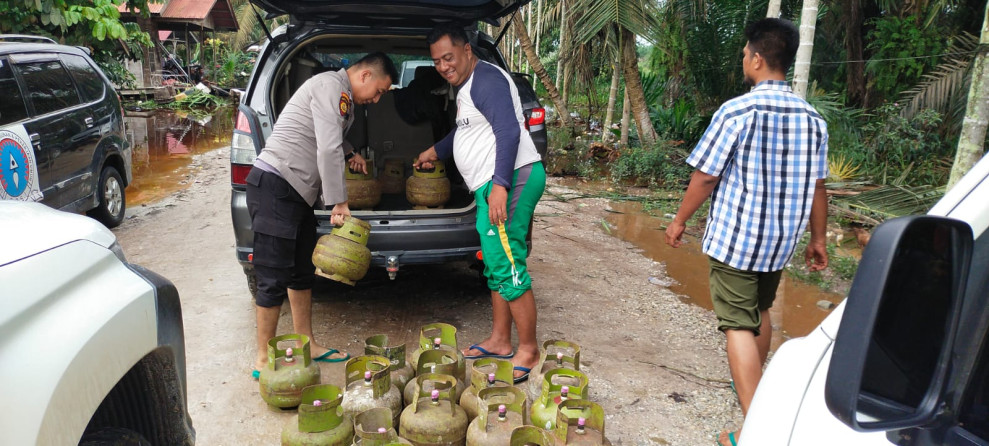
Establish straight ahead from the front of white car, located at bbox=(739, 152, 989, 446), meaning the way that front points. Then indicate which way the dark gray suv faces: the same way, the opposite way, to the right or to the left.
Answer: the same way

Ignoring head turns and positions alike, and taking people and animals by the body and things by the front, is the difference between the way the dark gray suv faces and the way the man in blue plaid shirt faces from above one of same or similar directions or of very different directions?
same or similar directions

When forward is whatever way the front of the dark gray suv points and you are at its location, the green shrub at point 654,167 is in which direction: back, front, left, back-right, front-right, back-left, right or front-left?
front-right

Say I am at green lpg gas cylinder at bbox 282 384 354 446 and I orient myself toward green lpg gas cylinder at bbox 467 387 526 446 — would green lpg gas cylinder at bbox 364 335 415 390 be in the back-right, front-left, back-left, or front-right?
front-left

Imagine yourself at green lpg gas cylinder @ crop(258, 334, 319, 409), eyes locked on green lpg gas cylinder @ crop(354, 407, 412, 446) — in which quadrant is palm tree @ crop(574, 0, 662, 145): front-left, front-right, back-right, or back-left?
back-left

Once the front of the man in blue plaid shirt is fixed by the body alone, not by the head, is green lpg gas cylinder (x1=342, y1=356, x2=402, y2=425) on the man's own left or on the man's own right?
on the man's own left

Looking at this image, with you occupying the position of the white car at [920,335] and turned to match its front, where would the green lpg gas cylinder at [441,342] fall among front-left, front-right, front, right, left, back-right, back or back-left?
front

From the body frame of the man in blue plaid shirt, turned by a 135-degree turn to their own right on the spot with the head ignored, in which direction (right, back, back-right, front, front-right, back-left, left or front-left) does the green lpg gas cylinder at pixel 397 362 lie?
back

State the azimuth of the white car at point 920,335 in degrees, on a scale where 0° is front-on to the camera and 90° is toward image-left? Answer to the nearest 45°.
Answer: approximately 135°

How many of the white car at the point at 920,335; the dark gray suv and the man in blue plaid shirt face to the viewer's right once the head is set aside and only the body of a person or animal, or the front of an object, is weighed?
0

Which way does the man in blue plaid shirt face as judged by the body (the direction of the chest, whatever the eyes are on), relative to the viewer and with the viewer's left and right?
facing away from the viewer and to the left of the viewer

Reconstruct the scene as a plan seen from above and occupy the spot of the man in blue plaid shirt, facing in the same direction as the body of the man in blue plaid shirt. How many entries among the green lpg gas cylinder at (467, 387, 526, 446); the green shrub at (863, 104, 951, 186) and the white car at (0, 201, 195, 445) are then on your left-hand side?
2

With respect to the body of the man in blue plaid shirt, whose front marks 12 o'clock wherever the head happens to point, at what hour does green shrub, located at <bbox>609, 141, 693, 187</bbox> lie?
The green shrub is roughly at 1 o'clock from the man in blue plaid shirt.

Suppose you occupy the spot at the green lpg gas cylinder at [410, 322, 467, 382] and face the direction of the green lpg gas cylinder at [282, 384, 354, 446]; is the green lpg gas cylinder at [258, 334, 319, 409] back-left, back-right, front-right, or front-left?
front-right

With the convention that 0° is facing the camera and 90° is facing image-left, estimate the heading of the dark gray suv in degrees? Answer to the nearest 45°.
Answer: approximately 180°
